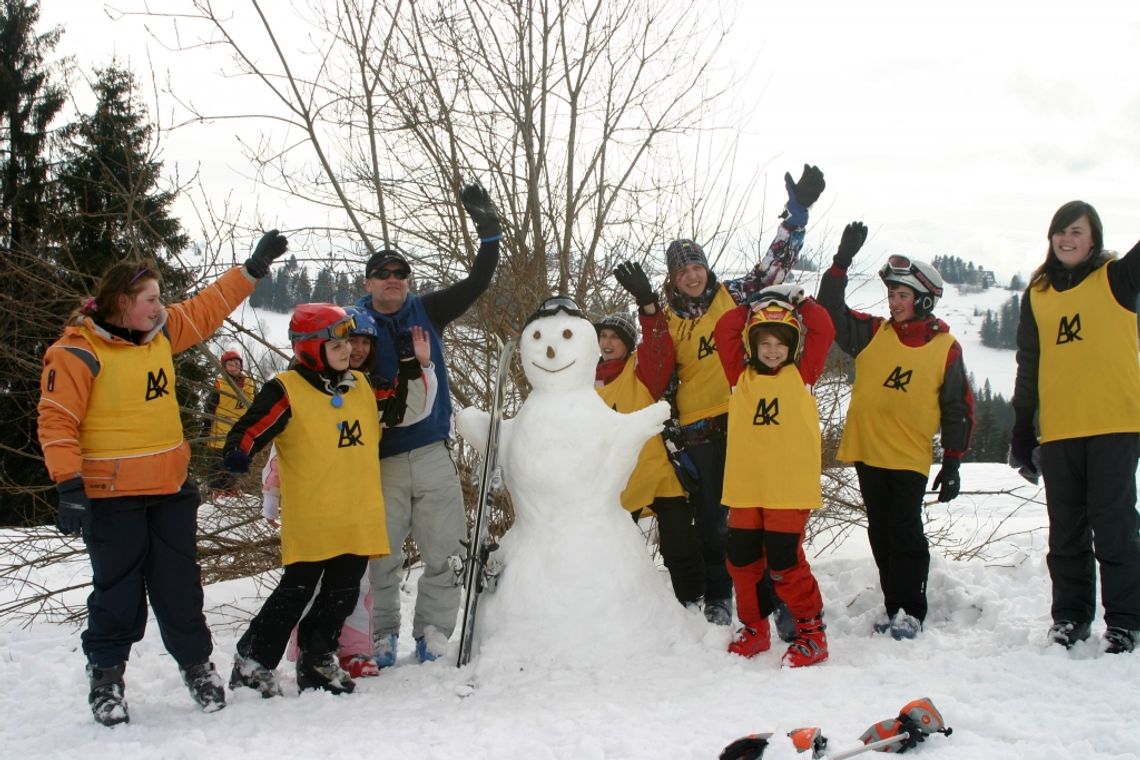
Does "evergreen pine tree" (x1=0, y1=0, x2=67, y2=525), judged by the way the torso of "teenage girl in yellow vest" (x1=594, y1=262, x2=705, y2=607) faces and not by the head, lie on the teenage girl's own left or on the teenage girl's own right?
on the teenage girl's own right

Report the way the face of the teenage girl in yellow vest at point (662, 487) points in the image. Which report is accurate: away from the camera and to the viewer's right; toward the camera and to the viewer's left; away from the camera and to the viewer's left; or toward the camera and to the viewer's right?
toward the camera and to the viewer's left

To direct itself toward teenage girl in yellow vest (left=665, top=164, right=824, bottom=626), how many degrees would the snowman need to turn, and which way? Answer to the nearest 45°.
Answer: approximately 135° to its left

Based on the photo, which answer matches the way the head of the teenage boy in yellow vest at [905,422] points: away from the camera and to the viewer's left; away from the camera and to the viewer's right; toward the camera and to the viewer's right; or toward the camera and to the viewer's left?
toward the camera and to the viewer's left

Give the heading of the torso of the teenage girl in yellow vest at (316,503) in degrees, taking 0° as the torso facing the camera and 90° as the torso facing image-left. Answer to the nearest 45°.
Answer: approximately 315°

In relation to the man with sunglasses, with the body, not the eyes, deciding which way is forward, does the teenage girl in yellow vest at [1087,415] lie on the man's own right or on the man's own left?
on the man's own left

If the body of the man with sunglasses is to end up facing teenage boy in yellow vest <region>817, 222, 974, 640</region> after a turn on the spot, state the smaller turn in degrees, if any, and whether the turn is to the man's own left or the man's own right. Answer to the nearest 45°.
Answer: approximately 90° to the man's own left

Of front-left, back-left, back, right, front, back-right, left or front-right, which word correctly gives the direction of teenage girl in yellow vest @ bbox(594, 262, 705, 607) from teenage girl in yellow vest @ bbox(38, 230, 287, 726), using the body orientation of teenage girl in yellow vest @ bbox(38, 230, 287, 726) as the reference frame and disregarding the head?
front-left

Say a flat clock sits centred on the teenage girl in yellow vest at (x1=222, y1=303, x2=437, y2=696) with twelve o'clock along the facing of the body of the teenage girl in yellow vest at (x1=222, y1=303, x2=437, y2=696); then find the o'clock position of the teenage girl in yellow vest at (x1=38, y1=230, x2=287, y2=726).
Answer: the teenage girl in yellow vest at (x1=38, y1=230, x2=287, y2=726) is roughly at 4 o'clock from the teenage girl in yellow vest at (x1=222, y1=303, x2=437, y2=696).

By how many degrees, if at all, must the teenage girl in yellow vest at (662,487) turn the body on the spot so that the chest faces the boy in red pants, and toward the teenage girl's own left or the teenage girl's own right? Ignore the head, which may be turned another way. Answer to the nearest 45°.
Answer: approximately 90° to the teenage girl's own left

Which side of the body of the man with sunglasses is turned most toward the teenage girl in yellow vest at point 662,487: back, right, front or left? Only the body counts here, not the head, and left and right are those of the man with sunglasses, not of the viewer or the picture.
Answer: left

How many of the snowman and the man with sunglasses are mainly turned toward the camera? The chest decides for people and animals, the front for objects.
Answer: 2

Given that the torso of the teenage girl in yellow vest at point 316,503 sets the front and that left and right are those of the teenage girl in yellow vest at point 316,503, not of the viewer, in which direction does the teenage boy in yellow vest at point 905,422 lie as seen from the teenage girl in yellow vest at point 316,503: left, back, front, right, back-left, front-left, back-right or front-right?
front-left

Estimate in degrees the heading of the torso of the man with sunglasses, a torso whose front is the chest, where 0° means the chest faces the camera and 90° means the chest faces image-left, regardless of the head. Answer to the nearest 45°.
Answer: approximately 0°

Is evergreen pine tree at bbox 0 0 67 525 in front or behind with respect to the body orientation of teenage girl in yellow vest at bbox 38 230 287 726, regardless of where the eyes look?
behind

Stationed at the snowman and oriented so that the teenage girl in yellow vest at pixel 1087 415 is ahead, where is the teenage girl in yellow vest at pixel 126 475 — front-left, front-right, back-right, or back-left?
back-right

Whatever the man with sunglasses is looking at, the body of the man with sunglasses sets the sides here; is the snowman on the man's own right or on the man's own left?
on the man's own left
